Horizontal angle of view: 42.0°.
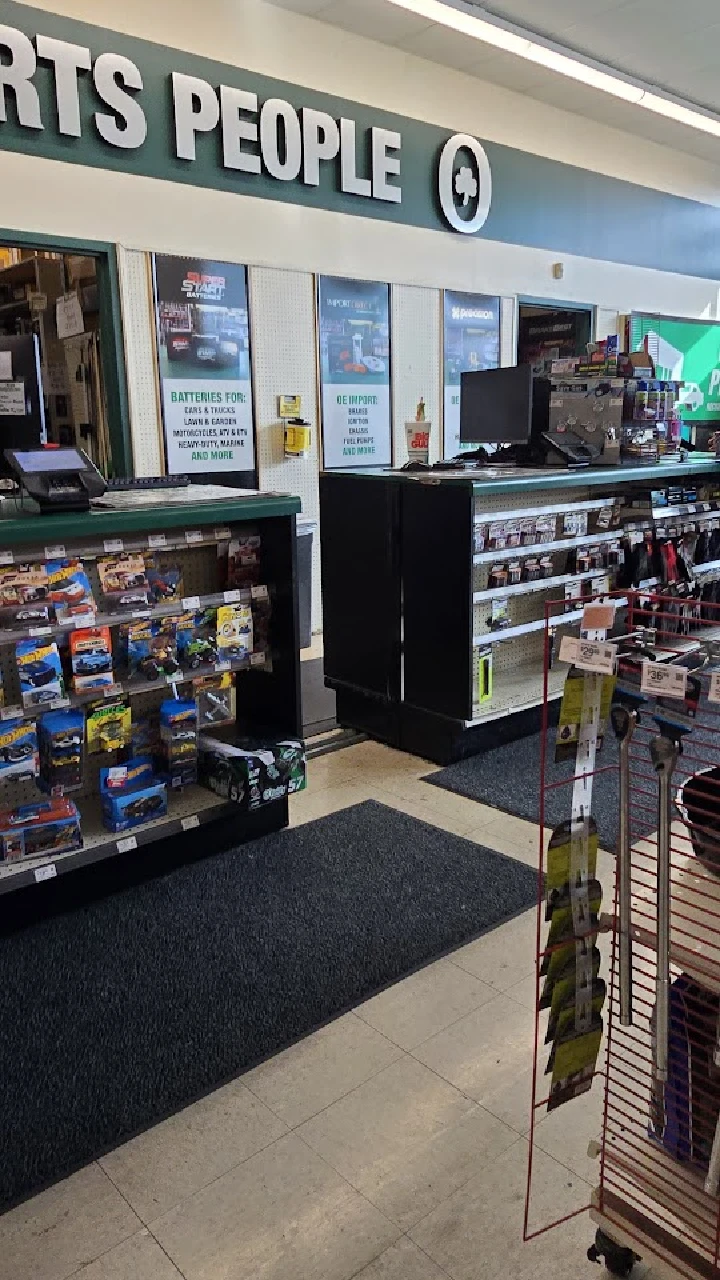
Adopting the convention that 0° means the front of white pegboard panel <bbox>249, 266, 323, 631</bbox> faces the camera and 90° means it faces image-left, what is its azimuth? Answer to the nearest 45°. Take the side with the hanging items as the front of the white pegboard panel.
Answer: approximately 315°

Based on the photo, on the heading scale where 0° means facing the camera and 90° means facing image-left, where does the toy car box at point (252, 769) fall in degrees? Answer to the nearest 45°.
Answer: approximately 315°

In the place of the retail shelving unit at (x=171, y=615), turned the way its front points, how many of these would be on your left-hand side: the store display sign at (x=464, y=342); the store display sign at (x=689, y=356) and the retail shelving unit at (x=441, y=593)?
3

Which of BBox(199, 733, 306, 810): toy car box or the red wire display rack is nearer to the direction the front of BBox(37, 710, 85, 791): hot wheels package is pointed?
the red wire display rack

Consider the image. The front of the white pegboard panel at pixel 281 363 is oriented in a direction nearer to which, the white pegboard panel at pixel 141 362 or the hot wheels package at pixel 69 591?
the hot wheels package

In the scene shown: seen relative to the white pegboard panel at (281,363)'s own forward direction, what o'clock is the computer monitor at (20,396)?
The computer monitor is roughly at 2 o'clock from the white pegboard panel.
